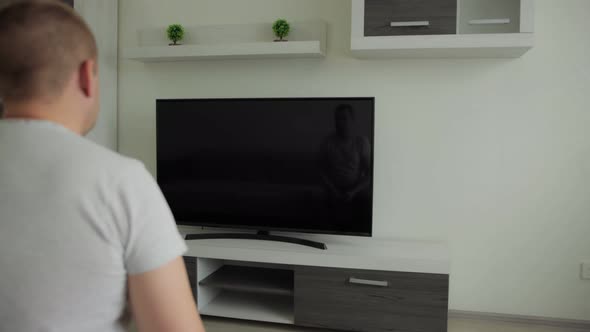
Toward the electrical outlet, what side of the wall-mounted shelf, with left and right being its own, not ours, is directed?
left

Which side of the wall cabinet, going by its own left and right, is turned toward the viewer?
front

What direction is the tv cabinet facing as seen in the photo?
toward the camera

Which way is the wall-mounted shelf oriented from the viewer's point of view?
toward the camera

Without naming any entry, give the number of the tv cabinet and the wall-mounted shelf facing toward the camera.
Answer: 2

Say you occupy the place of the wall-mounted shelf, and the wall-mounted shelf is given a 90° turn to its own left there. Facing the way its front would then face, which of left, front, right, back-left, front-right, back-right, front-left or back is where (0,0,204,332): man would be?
right

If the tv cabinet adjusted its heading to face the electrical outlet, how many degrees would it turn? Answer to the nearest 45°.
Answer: approximately 90° to its left

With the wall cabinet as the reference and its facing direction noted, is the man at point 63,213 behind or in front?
in front

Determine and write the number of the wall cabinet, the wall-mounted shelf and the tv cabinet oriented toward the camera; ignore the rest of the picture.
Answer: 3
